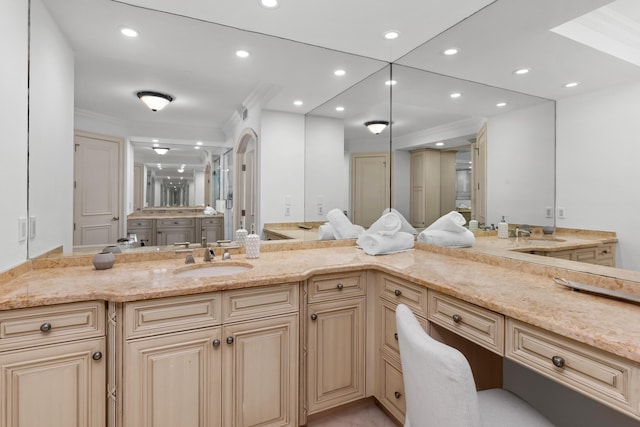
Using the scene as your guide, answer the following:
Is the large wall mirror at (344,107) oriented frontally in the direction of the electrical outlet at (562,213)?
no

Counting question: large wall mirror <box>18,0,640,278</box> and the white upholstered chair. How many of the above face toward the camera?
1

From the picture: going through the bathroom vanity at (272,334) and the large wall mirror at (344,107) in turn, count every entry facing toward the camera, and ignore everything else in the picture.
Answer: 2

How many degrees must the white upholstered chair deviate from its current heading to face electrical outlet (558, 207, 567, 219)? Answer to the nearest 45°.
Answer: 0° — it already faces it

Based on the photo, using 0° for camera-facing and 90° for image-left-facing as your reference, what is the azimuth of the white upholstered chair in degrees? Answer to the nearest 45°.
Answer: approximately 225°

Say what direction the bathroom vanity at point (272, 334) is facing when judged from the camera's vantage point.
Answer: facing the viewer

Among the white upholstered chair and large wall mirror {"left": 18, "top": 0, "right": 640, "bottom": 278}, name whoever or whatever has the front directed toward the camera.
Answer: the large wall mirror

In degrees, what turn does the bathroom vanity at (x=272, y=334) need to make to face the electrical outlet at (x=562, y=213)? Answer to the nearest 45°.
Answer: approximately 90° to its left

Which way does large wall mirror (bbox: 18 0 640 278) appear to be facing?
toward the camera
